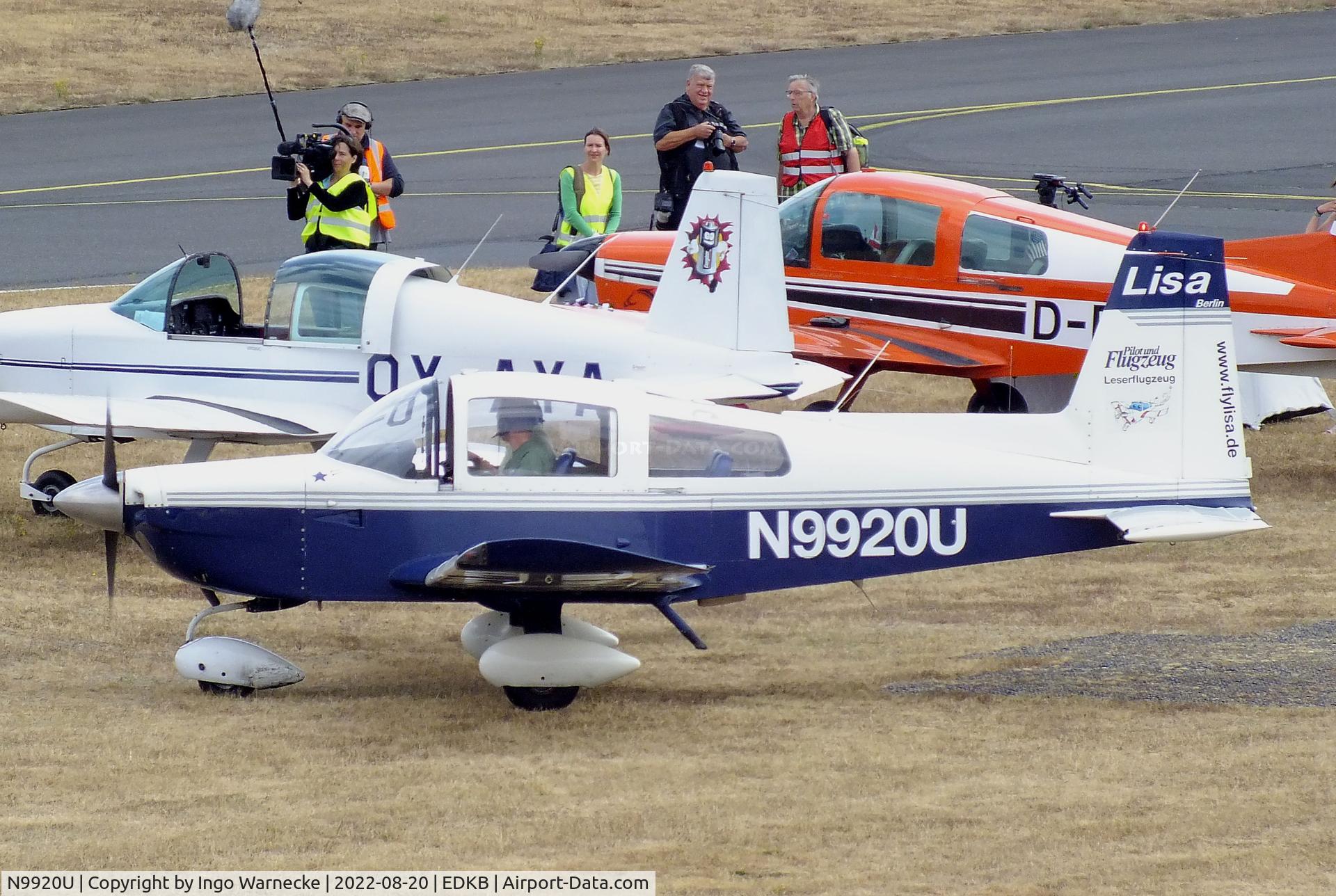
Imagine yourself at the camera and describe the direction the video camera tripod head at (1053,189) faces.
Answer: facing to the left of the viewer

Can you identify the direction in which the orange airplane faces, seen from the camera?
facing to the left of the viewer

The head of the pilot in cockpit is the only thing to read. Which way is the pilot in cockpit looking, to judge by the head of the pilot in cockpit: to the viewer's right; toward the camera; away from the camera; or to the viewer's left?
to the viewer's left

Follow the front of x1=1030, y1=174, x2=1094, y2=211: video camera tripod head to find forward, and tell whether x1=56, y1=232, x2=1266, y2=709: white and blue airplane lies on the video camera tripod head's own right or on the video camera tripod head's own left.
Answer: on the video camera tripod head's own left

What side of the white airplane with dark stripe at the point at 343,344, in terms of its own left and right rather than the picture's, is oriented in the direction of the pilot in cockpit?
left

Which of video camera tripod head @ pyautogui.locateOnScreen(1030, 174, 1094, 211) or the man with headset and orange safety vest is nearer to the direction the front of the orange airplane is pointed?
the man with headset and orange safety vest

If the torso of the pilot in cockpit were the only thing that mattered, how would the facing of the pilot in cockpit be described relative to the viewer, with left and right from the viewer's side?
facing to the left of the viewer

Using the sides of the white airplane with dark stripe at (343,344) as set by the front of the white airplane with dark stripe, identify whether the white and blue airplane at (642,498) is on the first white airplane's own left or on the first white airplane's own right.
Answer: on the first white airplane's own left

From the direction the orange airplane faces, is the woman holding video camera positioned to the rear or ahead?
ahead

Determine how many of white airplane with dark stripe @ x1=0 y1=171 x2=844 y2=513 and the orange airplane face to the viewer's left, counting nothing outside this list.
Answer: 2

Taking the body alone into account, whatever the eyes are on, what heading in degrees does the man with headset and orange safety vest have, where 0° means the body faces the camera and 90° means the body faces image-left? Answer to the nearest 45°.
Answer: approximately 45°
